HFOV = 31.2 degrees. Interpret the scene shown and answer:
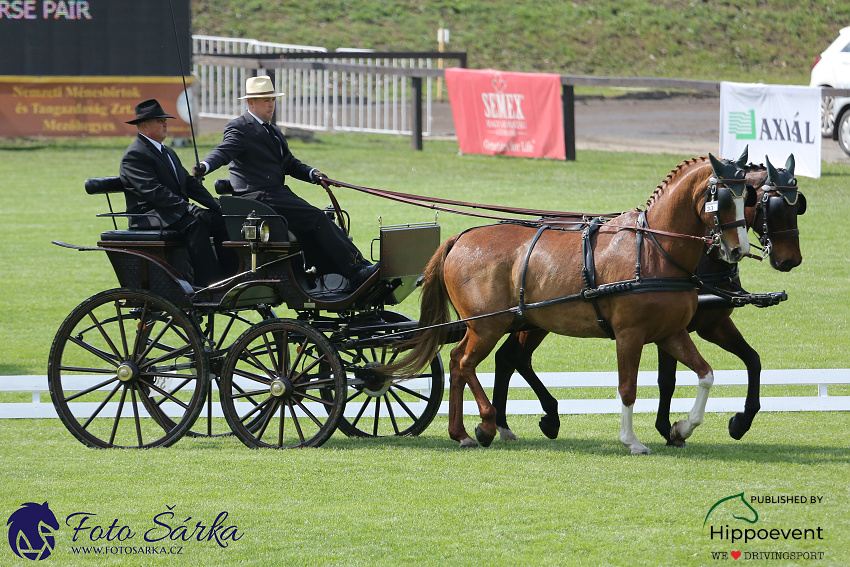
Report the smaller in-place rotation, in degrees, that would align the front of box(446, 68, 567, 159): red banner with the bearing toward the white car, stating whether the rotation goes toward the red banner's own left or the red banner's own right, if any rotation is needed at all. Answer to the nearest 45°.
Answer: approximately 90° to the red banner's own left

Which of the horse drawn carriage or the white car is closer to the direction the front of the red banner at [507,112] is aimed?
the horse drawn carriage

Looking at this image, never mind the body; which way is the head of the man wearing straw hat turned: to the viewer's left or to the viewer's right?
to the viewer's right

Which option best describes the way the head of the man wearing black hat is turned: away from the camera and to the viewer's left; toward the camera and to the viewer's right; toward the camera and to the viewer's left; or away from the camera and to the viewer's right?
toward the camera and to the viewer's right

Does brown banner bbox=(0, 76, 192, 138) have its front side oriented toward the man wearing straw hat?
yes

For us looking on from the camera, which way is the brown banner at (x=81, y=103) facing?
facing the viewer

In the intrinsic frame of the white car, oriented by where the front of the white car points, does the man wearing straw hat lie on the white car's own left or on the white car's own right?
on the white car's own right

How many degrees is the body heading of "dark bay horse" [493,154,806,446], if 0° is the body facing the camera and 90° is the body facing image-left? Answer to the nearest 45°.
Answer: approximately 270°

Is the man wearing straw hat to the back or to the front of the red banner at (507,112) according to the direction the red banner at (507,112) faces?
to the front

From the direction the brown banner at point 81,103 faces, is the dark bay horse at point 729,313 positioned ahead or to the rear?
ahead

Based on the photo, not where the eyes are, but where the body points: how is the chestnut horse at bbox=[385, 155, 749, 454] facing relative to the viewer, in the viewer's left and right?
facing to the right of the viewer

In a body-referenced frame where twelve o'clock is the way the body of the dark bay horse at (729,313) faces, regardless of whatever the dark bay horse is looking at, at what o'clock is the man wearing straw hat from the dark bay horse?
The man wearing straw hat is roughly at 6 o'clock from the dark bay horse.

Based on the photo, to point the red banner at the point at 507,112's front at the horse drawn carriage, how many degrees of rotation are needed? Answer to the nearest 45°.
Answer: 0° — it already faces it

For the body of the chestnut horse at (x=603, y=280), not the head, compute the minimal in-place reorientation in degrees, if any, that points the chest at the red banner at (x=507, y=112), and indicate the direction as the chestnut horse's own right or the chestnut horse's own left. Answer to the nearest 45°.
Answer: approximately 90° to the chestnut horse's own left
